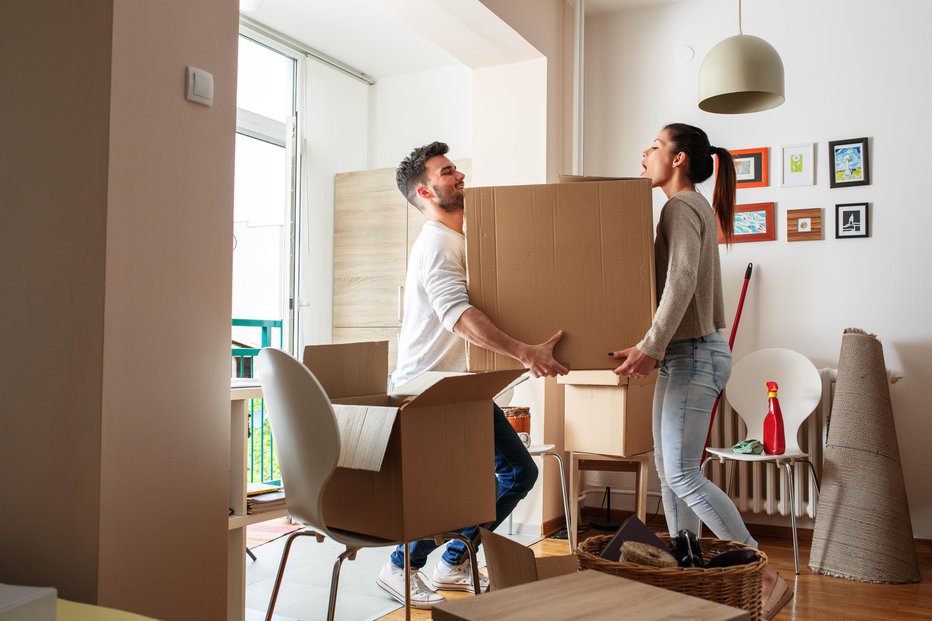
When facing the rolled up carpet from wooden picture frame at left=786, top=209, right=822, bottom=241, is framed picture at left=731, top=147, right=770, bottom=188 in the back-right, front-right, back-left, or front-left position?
back-right

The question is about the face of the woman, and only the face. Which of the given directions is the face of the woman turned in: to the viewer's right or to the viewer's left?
to the viewer's left

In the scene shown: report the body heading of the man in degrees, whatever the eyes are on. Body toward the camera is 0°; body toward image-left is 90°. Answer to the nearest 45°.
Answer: approximately 270°

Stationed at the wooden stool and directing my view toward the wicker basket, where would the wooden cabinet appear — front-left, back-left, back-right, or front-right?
back-right

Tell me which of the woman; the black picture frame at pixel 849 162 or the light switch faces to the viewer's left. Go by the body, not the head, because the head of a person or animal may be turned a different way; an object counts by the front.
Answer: the woman

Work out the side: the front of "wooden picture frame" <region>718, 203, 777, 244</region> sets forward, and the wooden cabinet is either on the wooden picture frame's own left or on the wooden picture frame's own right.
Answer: on the wooden picture frame's own right

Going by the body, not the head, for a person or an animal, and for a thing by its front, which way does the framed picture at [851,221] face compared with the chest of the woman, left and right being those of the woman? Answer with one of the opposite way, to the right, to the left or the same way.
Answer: to the left

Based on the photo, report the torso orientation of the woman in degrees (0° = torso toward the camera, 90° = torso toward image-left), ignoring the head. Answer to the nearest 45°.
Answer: approximately 90°

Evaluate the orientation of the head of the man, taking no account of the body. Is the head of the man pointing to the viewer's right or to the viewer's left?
to the viewer's right

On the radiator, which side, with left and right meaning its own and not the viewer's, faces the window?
right
